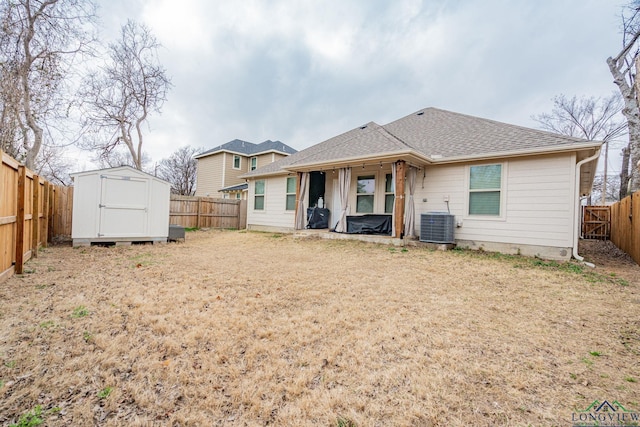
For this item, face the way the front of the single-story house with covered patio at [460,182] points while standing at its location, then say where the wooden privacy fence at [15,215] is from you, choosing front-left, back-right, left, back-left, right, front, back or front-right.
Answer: back

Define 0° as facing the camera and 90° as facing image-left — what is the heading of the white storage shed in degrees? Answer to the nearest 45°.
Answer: approximately 0°

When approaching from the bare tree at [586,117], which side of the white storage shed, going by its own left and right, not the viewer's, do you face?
left

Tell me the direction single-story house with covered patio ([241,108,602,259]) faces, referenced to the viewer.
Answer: facing away from the viewer and to the right of the viewer

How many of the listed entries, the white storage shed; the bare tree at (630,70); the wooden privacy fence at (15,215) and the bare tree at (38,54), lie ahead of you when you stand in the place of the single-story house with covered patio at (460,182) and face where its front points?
1

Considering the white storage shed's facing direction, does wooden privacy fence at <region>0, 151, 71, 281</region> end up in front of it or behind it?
in front

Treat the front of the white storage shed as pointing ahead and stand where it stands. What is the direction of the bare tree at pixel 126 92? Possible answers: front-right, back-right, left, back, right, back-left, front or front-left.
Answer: back

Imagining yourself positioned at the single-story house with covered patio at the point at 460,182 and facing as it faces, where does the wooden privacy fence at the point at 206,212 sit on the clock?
The wooden privacy fence is roughly at 8 o'clock from the single-story house with covered patio.

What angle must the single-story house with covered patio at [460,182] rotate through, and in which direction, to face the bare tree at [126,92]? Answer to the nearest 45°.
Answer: approximately 135° to its left

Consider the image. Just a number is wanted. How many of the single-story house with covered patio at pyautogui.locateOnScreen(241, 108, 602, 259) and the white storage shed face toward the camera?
1
